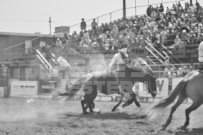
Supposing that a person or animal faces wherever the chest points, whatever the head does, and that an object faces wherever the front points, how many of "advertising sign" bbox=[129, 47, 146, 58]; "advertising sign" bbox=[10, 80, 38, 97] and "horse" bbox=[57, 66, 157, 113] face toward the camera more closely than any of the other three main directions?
2

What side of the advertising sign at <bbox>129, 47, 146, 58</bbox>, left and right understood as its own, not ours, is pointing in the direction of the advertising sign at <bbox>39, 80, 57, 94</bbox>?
right

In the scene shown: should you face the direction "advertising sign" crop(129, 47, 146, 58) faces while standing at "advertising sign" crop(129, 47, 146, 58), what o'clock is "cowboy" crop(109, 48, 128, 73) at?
The cowboy is roughly at 12 o'clock from the advertising sign.

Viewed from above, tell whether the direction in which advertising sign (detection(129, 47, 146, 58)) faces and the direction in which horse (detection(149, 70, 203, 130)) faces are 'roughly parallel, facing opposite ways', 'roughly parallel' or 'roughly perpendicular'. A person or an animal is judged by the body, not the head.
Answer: roughly perpendicular

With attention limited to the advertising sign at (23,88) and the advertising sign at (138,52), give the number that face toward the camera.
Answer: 2

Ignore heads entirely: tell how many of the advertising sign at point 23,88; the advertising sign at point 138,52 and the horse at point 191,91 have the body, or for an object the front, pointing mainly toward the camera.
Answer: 2

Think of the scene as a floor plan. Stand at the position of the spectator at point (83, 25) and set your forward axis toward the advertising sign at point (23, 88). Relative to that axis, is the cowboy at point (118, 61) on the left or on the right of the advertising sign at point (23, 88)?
left

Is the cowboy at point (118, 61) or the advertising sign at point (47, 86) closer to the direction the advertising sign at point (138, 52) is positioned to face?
the cowboy

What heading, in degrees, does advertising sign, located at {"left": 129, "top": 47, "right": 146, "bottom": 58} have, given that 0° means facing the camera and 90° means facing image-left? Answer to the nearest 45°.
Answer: approximately 0°
